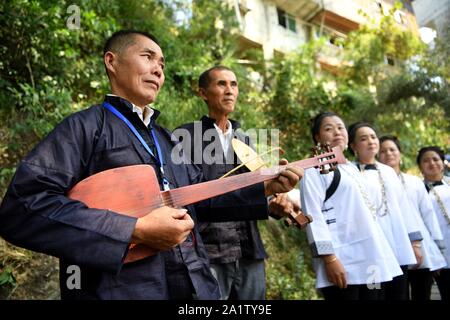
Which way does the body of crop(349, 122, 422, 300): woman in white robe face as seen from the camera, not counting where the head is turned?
toward the camera

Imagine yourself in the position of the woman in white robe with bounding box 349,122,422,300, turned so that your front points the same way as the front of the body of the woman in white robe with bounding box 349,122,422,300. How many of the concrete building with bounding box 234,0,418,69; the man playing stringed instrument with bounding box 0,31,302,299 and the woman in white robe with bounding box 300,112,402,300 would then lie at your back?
1

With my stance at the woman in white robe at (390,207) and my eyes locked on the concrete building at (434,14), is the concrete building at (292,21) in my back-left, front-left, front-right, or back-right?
front-left

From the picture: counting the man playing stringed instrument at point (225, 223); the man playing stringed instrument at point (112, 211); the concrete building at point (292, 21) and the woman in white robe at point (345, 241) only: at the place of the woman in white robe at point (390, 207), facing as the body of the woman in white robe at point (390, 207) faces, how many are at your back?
1

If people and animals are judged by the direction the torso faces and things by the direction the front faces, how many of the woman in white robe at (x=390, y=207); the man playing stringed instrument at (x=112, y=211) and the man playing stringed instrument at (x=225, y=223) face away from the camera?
0

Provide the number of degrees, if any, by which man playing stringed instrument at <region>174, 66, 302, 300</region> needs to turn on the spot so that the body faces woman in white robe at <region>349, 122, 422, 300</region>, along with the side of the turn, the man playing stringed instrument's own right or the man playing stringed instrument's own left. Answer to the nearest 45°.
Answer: approximately 90° to the man playing stringed instrument's own left

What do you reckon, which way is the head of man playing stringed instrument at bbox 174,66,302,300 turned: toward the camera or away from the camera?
toward the camera

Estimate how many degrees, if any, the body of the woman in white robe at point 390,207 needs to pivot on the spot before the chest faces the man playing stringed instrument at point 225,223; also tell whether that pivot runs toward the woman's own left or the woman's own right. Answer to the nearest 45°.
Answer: approximately 45° to the woman's own right

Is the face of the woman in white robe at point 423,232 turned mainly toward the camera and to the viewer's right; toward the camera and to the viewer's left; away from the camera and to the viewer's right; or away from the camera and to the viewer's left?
toward the camera and to the viewer's left

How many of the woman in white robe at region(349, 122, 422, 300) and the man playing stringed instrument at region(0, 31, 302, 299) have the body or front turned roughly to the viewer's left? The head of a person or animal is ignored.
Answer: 0

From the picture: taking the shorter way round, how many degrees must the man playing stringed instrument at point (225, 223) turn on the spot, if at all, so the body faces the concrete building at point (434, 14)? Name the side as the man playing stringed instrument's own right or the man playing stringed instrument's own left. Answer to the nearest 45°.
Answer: approximately 90° to the man playing stringed instrument's own left

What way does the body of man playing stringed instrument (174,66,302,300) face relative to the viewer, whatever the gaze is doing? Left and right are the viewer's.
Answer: facing the viewer and to the right of the viewer
